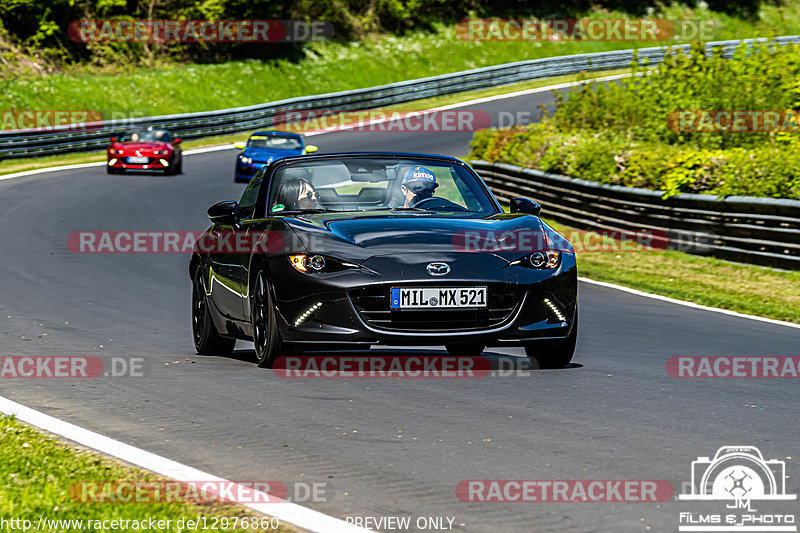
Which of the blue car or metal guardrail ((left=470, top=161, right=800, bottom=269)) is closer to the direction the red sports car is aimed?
the metal guardrail

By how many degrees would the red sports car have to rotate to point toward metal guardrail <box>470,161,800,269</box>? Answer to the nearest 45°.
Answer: approximately 45° to its left

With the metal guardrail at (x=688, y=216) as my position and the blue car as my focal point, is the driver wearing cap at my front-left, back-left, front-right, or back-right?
back-left

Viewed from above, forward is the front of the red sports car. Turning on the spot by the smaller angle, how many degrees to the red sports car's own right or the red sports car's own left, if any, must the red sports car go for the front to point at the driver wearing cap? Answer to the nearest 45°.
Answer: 0° — it already faces them

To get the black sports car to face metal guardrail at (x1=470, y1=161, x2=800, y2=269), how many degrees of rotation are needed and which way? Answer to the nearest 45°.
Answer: approximately 135° to its left

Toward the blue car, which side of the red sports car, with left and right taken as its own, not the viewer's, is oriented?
left

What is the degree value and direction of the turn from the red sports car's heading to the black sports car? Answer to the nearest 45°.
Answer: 0° — it already faces it

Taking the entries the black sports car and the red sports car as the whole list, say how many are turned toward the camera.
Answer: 2

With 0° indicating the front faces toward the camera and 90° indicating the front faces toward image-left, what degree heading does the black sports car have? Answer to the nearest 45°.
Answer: approximately 0°

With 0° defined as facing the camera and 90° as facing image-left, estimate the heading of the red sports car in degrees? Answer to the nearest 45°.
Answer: approximately 0°

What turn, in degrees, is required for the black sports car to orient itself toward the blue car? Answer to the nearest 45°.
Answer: approximately 180°

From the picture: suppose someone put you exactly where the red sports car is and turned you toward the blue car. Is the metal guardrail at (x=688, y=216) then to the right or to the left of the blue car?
right
